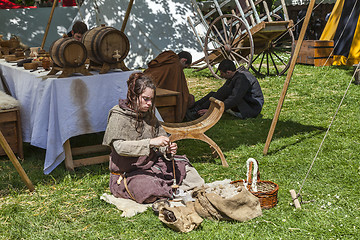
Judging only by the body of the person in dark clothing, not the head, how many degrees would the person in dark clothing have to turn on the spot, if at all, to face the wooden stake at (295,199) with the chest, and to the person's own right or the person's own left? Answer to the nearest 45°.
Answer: approximately 90° to the person's own left

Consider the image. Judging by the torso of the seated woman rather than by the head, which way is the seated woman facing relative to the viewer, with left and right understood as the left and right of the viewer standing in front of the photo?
facing the viewer and to the right of the viewer

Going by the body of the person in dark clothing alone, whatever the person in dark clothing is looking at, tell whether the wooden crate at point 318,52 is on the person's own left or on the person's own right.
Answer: on the person's own right

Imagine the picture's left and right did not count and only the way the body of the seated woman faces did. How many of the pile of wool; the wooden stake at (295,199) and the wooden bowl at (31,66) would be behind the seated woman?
1

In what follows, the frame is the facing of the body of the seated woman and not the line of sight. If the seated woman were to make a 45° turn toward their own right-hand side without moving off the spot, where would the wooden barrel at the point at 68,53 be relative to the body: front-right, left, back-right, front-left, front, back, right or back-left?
back-right

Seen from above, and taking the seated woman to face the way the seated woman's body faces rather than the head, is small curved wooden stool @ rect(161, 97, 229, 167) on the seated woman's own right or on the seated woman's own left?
on the seated woman's own left

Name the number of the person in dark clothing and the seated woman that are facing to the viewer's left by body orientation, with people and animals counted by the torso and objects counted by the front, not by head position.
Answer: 1

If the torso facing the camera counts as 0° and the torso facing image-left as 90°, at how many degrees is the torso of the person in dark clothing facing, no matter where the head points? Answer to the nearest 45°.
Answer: approximately 90°

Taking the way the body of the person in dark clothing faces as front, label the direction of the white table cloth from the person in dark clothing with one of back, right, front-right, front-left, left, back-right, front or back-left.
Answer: front-left

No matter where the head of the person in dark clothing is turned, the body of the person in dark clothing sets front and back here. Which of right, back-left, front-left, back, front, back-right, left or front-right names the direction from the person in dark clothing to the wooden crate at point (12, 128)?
front-left

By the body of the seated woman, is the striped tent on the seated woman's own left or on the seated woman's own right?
on the seated woman's own left
